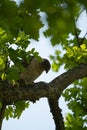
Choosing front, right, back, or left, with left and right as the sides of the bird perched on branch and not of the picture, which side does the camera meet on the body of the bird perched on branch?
right
